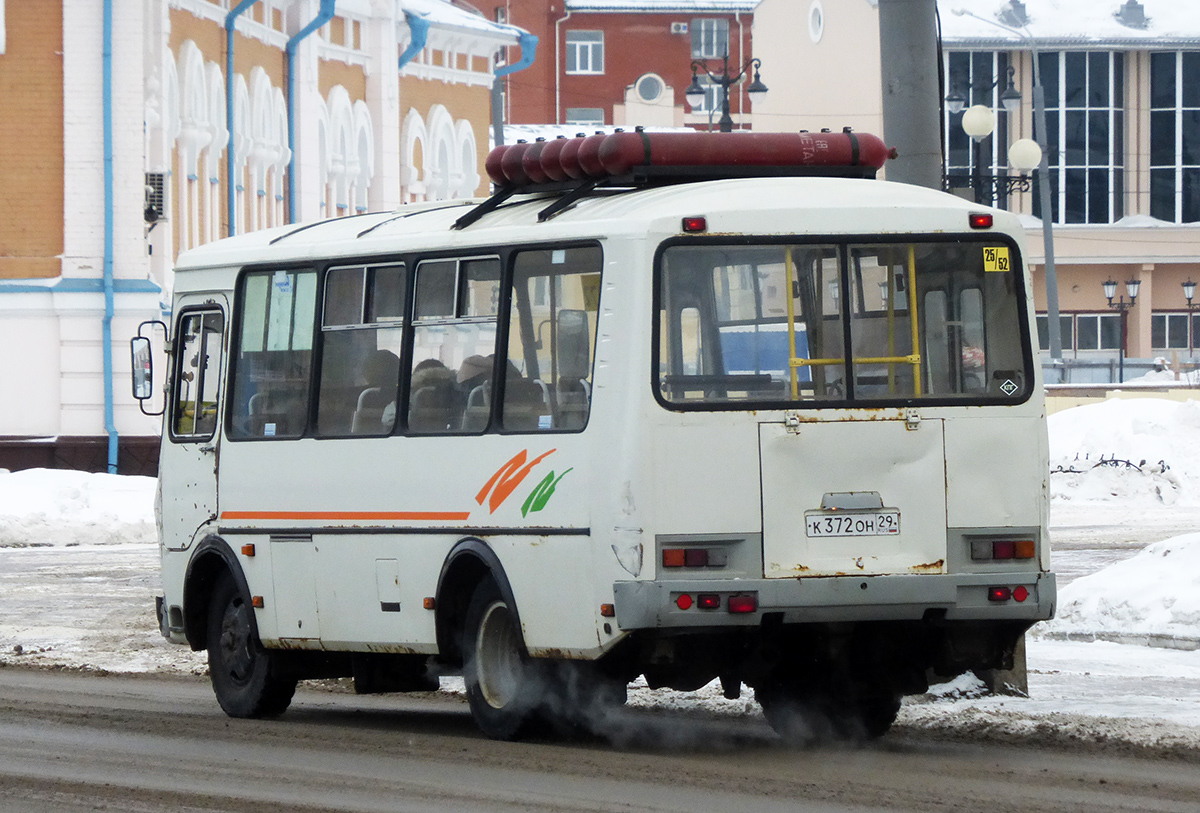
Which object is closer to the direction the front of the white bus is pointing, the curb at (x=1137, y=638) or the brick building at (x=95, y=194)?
the brick building

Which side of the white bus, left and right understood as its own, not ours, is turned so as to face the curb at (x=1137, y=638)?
right

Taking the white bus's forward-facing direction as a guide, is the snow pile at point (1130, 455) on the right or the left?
on its right

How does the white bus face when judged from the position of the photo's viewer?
facing away from the viewer and to the left of the viewer

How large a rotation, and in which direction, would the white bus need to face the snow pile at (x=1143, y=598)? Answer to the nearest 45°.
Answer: approximately 90° to its right

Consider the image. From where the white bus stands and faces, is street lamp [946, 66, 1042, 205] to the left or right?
on its right

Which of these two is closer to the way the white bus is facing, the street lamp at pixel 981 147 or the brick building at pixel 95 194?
the brick building
